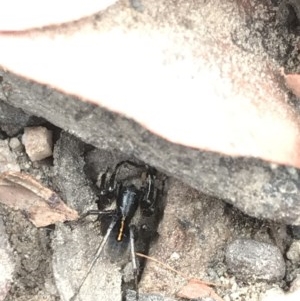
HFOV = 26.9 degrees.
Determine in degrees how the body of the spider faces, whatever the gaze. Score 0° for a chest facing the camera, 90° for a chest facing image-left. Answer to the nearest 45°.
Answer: approximately 180°
